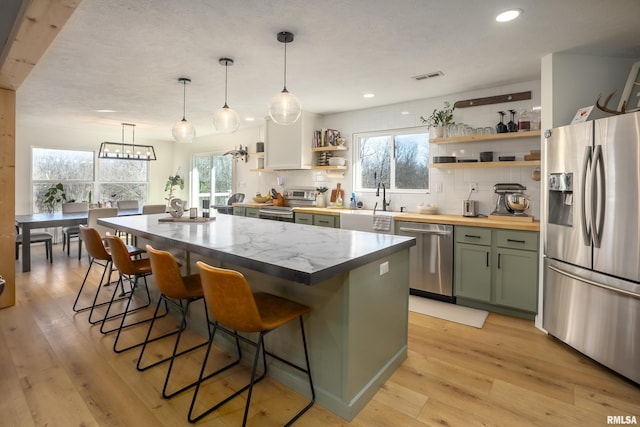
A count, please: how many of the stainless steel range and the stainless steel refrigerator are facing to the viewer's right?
0

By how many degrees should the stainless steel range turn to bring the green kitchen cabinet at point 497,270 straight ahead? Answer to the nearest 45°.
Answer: approximately 90° to its left

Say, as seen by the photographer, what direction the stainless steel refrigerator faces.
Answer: facing the viewer and to the left of the viewer

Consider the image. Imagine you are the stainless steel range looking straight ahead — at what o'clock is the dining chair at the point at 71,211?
The dining chair is roughly at 2 o'clock from the stainless steel range.

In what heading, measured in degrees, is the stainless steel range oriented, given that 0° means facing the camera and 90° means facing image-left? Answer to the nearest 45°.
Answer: approximately 45°

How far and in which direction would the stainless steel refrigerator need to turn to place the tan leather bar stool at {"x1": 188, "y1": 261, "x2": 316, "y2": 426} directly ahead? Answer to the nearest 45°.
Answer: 0° — it already faces it

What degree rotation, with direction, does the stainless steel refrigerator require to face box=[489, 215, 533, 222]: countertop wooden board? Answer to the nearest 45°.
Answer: approximately 90° to its right

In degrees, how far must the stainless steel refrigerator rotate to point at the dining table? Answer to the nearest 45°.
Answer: approximately 45° to its right

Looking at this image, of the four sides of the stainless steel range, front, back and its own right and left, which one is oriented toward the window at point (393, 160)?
left

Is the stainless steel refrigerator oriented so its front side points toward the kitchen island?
yes

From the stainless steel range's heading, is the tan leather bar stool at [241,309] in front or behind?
in front
